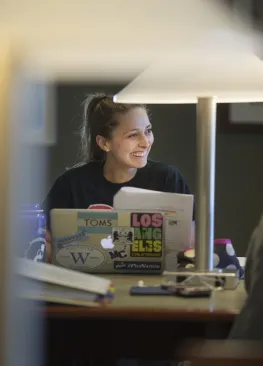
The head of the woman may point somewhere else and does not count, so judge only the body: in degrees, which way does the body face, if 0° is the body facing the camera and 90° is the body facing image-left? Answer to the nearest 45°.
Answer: approximately 0°

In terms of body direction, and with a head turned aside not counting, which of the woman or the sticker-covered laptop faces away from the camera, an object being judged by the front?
the sticker-covered laptop

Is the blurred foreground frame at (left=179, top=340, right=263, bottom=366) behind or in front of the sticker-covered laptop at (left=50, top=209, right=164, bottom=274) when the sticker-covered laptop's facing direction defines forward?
behind

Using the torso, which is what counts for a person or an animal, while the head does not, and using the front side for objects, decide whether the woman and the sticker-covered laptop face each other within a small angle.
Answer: yes

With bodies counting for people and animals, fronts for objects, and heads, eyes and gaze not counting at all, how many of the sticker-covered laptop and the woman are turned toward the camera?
1

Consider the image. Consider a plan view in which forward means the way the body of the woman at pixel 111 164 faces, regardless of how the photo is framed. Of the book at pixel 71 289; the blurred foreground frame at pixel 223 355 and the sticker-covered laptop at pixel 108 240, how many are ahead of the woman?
3

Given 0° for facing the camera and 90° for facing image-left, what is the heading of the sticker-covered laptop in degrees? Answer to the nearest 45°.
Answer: approximately 180°

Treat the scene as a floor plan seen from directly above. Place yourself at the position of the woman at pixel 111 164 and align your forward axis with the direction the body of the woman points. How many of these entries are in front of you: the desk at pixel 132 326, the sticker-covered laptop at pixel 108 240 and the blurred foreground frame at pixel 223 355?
3

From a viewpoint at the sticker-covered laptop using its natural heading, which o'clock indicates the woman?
The woman is roughly at 12 o'clock from the sticker-covered laptop.

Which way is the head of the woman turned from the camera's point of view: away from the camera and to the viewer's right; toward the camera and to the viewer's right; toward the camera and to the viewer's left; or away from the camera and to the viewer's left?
toward the camera and to the viewer's right

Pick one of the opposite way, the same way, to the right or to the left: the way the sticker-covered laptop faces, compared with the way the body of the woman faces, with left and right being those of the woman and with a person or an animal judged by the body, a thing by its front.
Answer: the opposite way

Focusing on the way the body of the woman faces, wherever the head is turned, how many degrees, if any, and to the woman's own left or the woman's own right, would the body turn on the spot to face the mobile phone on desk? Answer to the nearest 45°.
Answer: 0° — they already face it
